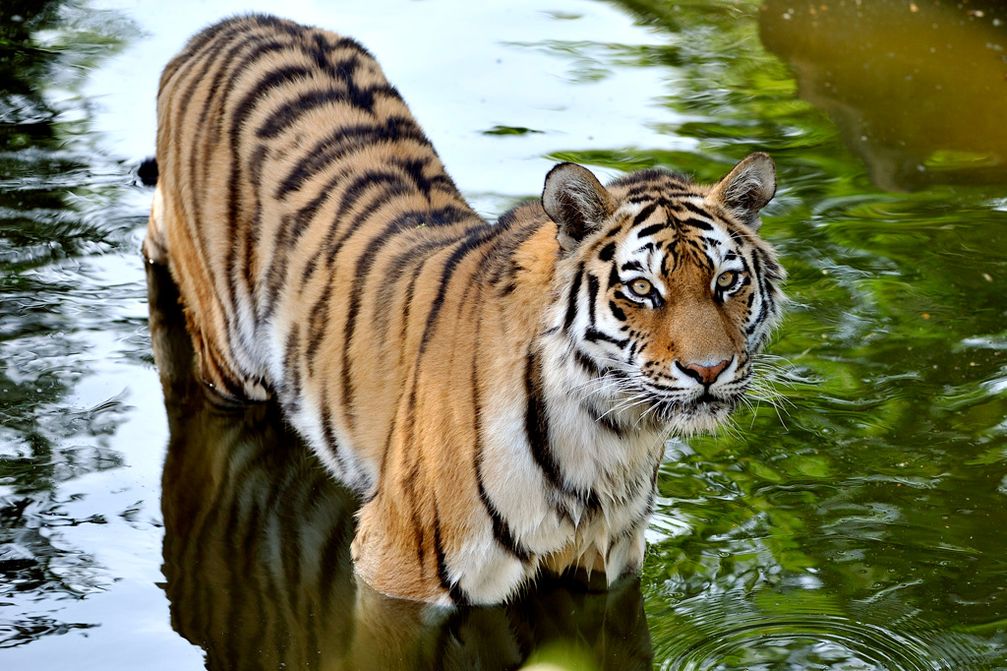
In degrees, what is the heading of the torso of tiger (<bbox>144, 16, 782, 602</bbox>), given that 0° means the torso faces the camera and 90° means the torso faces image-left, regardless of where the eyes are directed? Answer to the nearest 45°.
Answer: approximately 315°
